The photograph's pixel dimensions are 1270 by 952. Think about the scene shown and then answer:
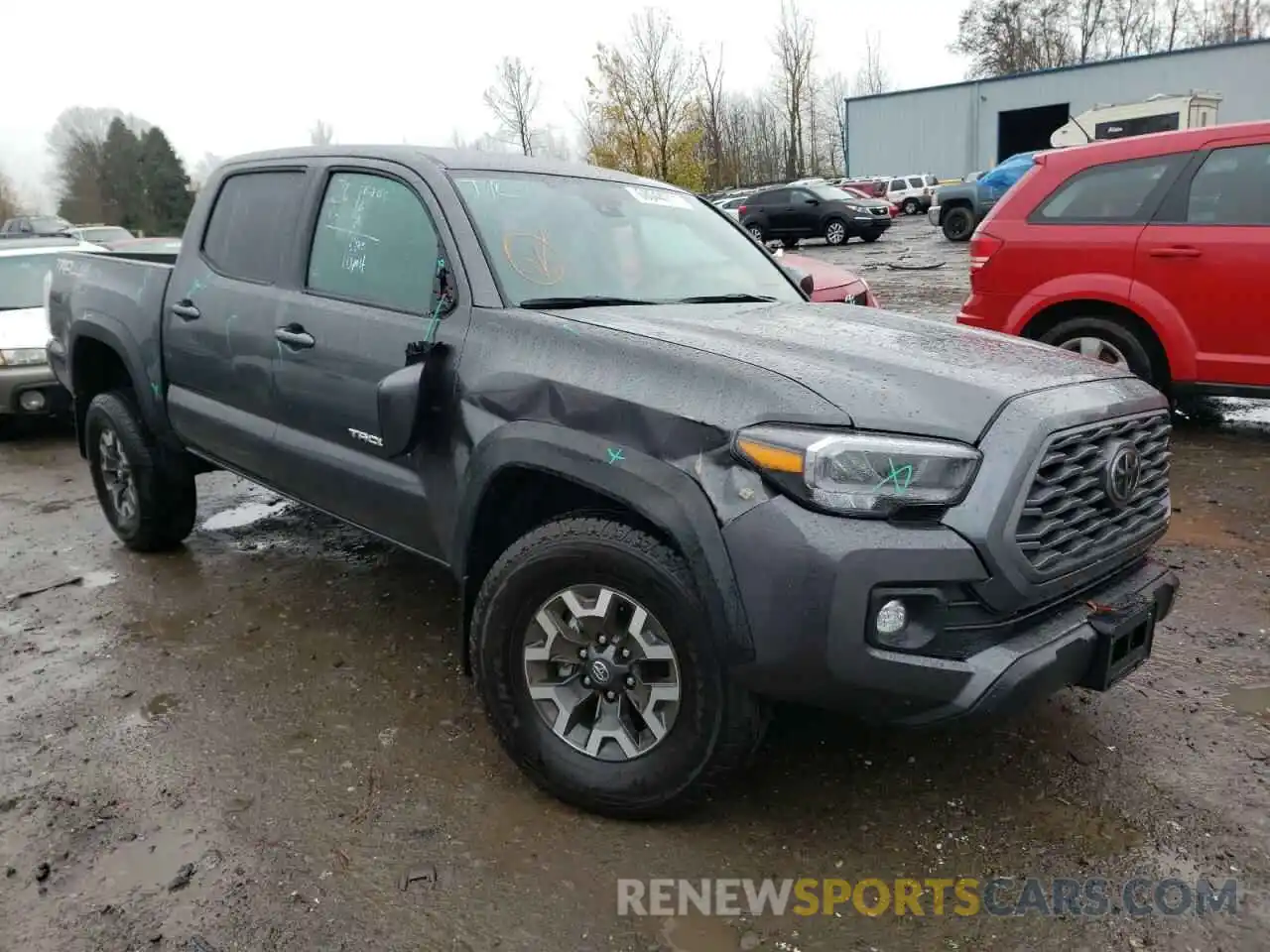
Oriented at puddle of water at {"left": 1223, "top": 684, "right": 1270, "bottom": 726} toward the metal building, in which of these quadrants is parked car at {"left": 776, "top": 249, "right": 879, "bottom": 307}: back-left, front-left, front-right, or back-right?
front-left

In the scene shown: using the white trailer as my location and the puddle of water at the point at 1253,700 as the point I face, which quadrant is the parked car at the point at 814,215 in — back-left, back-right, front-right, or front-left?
front-right

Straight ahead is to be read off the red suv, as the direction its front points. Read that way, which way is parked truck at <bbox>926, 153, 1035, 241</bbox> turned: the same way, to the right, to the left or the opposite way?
the opposite way

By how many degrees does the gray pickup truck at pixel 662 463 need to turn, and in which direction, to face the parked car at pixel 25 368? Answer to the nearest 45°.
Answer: approximately 180°

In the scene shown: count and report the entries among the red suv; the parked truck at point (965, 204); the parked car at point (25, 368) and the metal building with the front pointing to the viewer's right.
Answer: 1

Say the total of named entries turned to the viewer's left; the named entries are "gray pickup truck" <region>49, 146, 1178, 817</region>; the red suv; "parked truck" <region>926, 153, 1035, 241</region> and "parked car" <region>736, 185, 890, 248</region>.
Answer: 1

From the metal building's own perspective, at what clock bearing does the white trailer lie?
The white trailer is roughly at 10 o'clock from the metal building.

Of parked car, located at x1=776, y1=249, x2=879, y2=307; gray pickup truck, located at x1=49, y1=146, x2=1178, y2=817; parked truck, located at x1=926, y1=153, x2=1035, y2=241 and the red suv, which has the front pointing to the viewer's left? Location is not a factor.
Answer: parked truck, located at x1=926, y1=153, x2=1035, y2=241

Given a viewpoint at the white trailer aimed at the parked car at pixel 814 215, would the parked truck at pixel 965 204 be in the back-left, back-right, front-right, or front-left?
front-left

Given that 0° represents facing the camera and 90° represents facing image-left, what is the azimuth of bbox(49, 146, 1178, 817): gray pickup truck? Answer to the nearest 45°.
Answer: approximately 315°

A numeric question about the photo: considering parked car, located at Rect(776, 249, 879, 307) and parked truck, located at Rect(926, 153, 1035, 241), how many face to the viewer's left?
1

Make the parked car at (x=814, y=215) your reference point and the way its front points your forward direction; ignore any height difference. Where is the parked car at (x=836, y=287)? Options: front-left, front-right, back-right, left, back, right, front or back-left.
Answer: front-right

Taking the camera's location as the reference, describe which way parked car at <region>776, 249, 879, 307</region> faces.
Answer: facing the viewer and to the right of the viewer

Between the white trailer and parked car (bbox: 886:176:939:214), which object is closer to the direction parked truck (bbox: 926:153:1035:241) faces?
the parked car

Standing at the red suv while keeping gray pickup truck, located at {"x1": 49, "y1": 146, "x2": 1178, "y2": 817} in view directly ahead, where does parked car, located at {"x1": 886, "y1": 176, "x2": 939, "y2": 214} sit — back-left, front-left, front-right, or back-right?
back-right

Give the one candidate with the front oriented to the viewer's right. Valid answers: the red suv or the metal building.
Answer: the red suv

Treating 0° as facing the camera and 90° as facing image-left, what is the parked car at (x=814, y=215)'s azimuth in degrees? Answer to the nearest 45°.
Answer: approximately 315°

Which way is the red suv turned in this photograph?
to the viewer's right

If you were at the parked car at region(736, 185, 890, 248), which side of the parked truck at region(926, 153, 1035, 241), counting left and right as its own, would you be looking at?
front

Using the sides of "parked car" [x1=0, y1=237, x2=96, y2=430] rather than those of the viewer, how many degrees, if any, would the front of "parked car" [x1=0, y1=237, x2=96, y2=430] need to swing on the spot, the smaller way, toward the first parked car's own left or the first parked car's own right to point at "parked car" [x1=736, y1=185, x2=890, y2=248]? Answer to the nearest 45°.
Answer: approximately 135° to the first parked car's own left

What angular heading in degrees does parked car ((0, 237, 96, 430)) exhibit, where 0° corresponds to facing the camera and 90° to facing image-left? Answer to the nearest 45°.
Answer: approximately 0°
